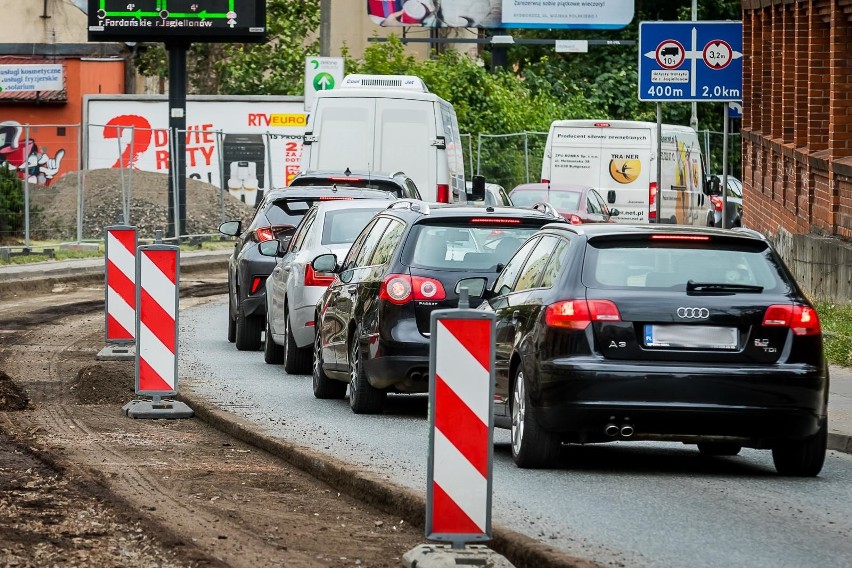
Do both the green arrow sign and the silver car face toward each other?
yes

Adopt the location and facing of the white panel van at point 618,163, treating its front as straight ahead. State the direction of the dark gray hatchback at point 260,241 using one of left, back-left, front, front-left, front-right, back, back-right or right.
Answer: back

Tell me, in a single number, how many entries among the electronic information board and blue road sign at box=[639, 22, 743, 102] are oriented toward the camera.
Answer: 2

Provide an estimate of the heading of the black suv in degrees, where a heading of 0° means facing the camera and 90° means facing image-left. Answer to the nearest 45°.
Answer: approximately 180°

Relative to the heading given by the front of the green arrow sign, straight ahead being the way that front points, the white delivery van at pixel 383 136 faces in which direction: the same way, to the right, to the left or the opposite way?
the opposite way

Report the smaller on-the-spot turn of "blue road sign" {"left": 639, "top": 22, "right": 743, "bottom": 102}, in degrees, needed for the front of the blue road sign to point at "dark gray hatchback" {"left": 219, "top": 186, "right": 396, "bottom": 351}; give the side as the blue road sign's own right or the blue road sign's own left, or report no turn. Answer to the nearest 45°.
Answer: approximately 45° to the blue road sign's own right

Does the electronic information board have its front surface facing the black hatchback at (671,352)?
yes

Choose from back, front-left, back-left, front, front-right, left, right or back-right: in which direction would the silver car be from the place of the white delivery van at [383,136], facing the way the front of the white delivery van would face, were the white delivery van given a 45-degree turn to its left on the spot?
back-left

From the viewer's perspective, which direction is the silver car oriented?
away from the camera

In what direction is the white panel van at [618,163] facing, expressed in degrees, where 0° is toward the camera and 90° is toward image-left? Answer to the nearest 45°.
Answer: approximately 180°

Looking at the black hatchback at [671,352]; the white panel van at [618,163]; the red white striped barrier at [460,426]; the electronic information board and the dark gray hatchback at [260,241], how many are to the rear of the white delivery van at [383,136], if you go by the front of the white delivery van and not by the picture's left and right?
3
